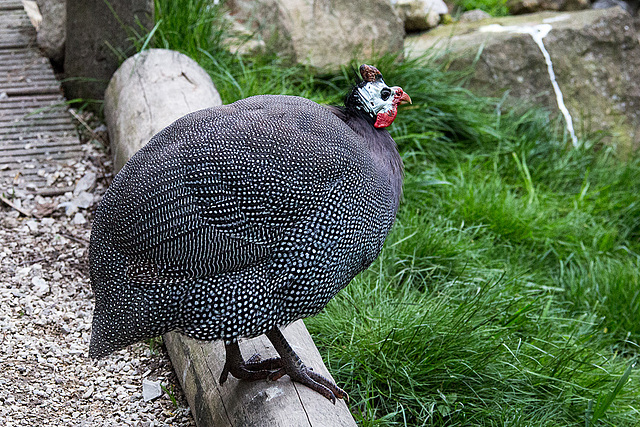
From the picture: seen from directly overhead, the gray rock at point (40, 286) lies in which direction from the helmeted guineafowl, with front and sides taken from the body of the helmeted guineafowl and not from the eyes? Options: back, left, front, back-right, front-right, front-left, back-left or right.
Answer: back-left

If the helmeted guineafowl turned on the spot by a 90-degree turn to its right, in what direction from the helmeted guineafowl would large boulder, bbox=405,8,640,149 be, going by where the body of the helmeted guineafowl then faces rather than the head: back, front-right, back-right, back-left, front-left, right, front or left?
back-left

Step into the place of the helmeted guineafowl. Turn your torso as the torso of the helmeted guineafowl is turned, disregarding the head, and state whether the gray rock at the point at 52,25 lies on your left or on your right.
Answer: on your left

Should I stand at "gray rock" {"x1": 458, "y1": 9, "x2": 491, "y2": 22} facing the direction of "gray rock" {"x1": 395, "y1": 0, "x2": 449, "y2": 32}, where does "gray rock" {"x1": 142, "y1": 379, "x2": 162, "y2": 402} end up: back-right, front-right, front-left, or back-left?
front-left

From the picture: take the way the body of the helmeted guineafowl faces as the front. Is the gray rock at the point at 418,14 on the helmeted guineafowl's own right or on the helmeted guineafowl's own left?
on the helmeted guineafowl's own left

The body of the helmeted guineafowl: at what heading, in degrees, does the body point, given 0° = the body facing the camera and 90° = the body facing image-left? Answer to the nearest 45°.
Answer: approximately 270°

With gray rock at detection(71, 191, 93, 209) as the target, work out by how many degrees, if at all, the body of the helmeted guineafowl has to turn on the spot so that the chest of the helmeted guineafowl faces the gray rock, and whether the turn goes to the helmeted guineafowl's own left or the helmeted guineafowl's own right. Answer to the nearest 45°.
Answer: approximately 135° to the helmeted guineafowl's own left

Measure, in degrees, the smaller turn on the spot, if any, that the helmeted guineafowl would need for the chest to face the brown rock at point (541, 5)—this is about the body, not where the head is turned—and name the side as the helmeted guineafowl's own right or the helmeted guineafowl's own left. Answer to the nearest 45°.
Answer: approximately 45° to the helmeted guineafowl's own left

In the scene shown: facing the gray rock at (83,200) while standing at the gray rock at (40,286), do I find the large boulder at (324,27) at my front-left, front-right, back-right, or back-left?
front-right

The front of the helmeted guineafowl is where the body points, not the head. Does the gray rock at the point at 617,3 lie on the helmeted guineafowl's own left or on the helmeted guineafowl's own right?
on the helmeted guineafowl's own left
